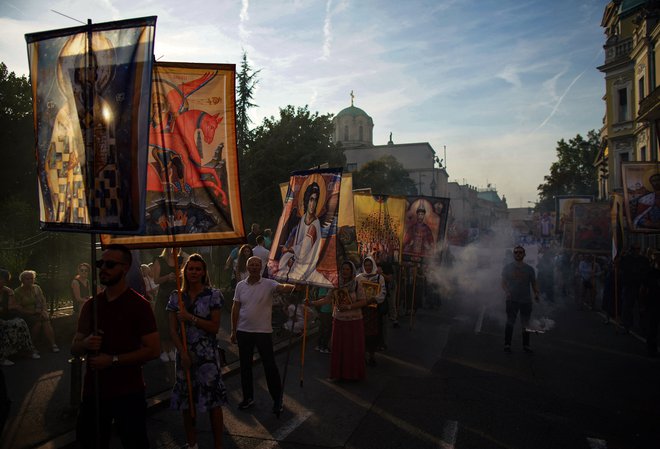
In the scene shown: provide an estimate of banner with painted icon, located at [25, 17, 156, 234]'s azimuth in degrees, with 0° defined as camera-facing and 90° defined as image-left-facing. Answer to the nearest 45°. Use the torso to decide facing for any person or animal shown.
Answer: approximately 0°

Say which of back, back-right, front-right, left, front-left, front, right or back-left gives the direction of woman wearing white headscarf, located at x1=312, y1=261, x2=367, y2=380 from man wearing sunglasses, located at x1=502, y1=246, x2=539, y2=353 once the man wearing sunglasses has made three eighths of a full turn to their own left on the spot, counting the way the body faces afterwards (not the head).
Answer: back

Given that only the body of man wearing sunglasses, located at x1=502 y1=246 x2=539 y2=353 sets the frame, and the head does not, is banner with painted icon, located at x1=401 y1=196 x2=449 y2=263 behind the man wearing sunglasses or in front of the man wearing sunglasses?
behind

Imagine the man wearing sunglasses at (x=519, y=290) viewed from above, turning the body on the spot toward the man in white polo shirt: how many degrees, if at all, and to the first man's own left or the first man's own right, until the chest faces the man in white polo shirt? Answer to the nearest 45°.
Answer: approximately 45° to the first man's own right

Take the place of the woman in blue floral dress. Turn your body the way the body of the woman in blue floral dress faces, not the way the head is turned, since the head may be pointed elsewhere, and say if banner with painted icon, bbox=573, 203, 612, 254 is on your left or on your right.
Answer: on your left

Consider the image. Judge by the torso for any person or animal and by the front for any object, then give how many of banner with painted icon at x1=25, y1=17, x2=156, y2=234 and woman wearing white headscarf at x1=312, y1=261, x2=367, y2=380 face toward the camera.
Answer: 2
